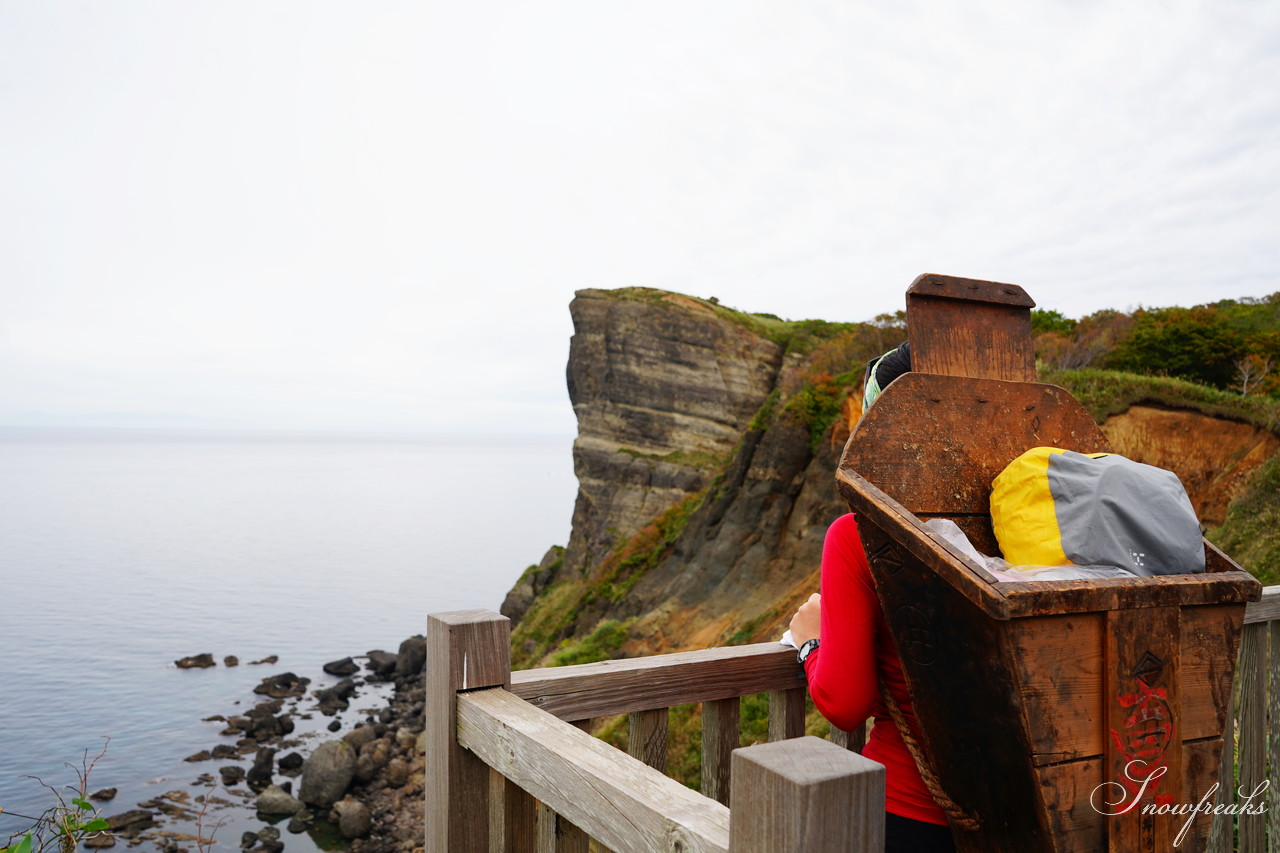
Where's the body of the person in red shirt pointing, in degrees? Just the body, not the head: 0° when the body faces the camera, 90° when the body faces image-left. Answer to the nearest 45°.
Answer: approximately 135°

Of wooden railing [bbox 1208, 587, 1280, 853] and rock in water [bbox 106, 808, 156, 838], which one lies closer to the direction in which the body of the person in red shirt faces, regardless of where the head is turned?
the rock in water

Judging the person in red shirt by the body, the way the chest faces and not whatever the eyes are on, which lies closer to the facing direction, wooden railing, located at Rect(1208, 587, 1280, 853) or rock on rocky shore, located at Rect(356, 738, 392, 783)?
the rock on rocky shore

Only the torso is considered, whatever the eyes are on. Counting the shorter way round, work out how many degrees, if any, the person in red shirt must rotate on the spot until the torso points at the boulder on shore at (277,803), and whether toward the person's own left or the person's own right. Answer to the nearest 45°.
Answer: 0° — they already face it

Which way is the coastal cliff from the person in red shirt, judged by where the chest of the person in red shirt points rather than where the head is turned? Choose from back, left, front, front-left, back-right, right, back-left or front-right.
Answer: front-right
